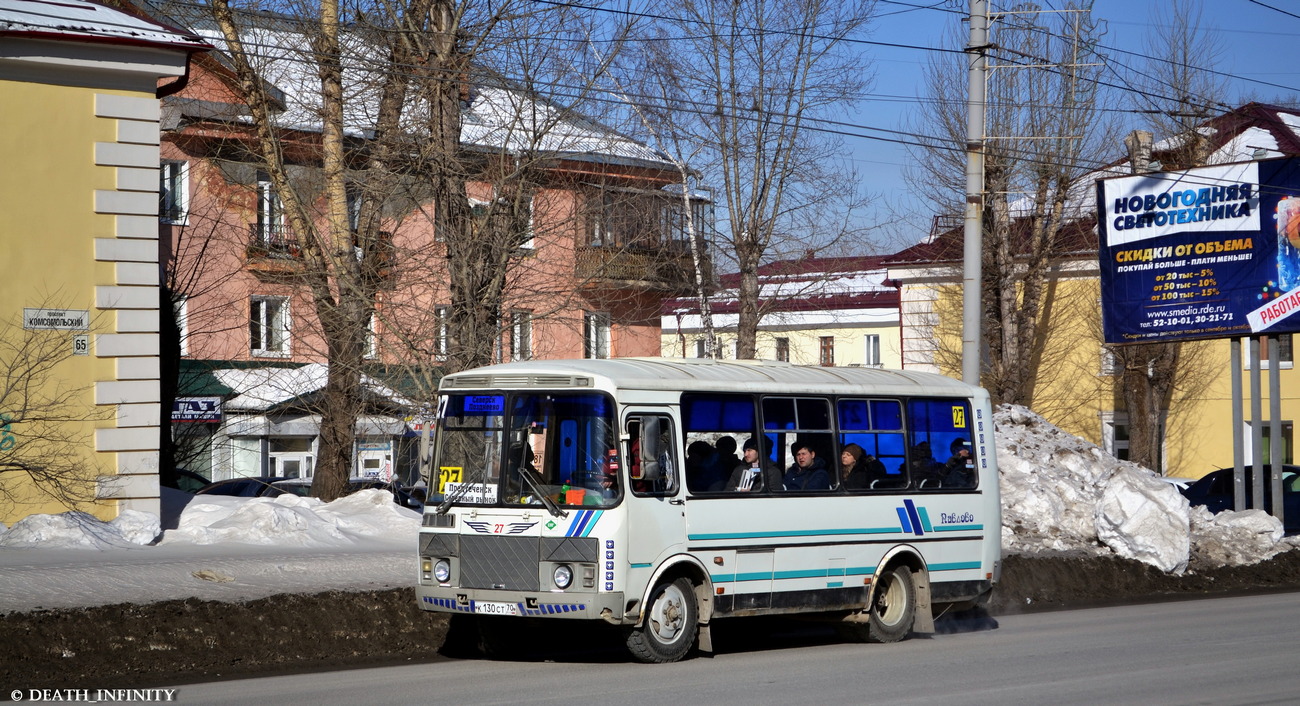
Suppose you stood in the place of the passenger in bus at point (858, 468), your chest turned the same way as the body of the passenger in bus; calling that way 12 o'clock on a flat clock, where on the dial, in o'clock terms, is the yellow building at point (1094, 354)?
The yellow building is roughly at 5 o'clock from the passenger in bus.

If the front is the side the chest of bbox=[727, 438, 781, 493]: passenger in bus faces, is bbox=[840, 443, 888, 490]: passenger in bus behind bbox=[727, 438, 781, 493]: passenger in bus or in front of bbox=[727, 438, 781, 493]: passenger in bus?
behind

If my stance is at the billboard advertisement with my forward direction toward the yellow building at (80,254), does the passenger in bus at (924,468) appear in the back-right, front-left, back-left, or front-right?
front-left

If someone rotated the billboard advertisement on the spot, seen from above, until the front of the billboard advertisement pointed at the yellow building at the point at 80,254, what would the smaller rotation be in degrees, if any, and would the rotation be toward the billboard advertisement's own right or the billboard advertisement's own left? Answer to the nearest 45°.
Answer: approximately 45° to the billboard advertisement's own right

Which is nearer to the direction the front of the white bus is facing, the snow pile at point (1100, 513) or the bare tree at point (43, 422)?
the bare tree

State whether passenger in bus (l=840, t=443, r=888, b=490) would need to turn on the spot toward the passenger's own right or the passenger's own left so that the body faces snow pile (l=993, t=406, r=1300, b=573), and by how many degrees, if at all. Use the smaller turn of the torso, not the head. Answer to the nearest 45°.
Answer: approximately 135° to the passenger's own right

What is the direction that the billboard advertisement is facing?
toward the camera

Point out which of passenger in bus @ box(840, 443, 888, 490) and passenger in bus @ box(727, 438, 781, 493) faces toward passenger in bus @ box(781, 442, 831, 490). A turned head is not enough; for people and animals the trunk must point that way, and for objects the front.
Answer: passenger in bus @ box(840, 443, 888, 490)

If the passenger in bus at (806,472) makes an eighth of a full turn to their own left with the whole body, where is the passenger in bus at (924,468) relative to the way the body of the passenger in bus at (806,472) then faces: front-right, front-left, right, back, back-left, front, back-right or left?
back-left

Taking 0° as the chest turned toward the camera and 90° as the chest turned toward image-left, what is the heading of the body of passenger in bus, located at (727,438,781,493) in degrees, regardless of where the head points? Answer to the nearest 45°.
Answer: approximately 45°

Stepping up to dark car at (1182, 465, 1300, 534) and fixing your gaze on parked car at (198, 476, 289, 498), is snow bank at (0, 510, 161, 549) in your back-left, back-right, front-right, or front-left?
front-left

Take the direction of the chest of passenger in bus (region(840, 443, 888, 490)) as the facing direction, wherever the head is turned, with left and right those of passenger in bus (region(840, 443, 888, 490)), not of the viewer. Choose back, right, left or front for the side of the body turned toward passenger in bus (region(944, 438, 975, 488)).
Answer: back

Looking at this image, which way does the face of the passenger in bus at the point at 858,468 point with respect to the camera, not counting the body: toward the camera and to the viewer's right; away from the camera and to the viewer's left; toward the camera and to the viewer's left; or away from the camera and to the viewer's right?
toward the camera and to the viewer's left

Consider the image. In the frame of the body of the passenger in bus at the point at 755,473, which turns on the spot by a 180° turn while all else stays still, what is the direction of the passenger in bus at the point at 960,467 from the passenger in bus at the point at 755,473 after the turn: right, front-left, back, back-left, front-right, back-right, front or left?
front
